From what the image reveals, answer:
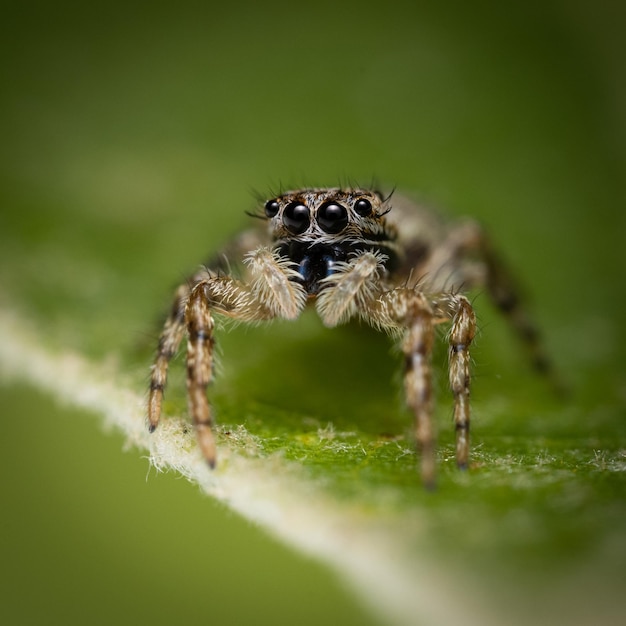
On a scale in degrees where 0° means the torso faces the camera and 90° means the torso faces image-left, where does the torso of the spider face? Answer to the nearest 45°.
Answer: approximately 0°
